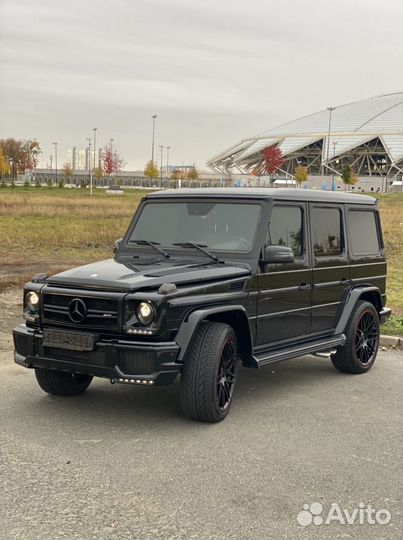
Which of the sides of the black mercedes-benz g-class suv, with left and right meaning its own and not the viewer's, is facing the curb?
back

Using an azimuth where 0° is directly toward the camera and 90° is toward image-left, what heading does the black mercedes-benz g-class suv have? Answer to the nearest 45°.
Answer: approximately 45°
